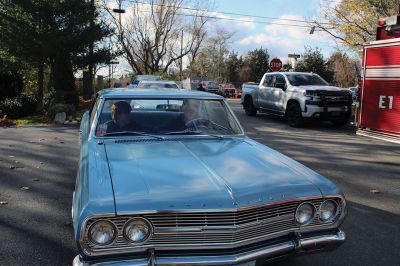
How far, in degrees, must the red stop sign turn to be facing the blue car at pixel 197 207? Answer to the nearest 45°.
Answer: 0° — it already faces it

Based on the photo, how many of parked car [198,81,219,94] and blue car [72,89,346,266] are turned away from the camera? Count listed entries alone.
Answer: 0

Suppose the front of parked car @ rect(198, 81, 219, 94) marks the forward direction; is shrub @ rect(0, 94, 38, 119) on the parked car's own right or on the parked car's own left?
on the parked car's own right

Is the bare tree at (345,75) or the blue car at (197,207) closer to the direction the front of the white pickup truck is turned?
the blue car

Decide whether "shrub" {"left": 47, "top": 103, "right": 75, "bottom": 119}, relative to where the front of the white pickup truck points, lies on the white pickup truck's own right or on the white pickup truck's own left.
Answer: on the white pickup truck's own right

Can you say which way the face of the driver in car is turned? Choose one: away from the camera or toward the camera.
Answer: toward the camera

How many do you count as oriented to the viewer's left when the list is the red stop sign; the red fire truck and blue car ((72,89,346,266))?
0

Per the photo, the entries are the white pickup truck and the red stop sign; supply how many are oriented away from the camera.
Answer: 0

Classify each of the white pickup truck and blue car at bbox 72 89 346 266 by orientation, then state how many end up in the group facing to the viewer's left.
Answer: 0

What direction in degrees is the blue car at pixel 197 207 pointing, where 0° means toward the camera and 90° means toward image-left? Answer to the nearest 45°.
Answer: approximately 315°

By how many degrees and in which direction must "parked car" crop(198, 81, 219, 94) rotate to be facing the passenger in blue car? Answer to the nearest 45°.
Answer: approximately 45° to its right

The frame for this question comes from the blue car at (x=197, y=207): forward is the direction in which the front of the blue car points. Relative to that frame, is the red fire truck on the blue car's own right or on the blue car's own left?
on the blue car's own left

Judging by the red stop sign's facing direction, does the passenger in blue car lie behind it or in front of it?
in front

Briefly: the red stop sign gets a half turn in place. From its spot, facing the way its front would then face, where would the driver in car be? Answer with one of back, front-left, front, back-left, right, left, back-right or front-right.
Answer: back

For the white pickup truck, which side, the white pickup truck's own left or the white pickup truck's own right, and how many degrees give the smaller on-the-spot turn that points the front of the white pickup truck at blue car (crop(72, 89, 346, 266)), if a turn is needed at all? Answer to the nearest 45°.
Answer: approximately 45° to the white pickup truck's own right

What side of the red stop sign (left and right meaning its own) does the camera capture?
front

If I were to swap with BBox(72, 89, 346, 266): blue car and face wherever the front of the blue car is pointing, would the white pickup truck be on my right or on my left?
on my left
